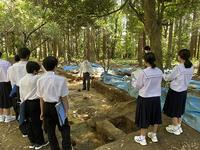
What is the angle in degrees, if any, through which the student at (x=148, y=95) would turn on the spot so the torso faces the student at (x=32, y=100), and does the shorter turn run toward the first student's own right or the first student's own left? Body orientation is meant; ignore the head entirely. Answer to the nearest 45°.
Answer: approximately 45° to the first student's own left

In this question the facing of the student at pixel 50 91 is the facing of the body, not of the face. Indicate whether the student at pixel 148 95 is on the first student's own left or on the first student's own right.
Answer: on the first student's own right

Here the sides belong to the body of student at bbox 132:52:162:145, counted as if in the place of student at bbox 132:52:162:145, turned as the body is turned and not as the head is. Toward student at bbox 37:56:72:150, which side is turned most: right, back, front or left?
left

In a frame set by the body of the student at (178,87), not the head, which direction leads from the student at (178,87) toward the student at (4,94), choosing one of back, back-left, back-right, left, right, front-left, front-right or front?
front-left

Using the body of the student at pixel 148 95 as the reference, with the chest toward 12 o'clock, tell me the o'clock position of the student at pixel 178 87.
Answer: the student at pixel 178 87 is roughly at 3 o'clock from the student at pixel 148 95.

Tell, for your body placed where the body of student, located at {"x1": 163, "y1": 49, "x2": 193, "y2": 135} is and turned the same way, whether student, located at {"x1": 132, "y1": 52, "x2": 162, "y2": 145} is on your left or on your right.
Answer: on your left

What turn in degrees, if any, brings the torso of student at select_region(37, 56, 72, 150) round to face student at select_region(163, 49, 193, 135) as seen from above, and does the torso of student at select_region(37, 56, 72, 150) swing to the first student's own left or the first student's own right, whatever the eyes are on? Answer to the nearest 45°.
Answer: approximately 90° to the first student's own right

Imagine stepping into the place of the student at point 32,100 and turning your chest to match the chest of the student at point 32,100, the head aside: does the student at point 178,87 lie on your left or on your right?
on your right

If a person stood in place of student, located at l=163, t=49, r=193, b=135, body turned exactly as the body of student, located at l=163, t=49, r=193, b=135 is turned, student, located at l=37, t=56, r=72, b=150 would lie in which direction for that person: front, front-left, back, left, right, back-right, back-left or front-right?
left

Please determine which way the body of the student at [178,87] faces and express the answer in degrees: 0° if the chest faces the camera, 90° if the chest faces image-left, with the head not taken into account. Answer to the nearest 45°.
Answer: approximately 135°

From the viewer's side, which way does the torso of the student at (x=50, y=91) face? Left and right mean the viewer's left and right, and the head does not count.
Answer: facing away from the viewer
